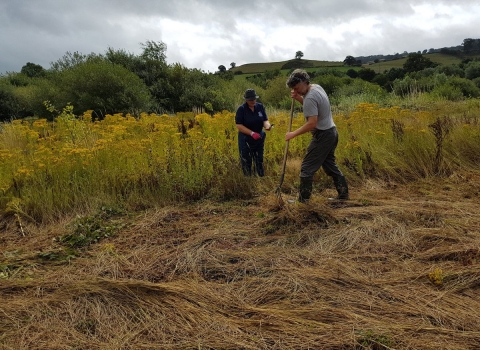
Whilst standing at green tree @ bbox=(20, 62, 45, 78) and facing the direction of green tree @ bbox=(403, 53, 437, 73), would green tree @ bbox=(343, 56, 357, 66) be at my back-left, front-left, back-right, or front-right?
front-left

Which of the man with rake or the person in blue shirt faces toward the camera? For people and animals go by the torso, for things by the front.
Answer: the person in blue shirt

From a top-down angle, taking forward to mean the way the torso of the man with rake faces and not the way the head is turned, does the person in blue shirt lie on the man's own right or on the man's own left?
on the man's own right

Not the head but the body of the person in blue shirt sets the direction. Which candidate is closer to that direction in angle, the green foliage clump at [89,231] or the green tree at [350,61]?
the green foliage clump

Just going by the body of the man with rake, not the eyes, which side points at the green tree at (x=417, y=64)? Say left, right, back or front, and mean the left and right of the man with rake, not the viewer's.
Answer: right

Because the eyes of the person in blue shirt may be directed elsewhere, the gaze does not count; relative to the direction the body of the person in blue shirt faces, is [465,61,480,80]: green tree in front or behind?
behind

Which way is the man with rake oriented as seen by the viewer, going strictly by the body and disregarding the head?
to the viewer's left

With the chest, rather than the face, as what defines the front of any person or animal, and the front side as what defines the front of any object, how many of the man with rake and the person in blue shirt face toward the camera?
1

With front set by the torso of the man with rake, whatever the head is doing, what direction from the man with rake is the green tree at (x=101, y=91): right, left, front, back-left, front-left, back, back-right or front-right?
front-right

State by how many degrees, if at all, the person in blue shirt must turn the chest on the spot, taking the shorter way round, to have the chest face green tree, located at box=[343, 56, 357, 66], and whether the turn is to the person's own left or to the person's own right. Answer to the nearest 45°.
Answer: approximately 180°

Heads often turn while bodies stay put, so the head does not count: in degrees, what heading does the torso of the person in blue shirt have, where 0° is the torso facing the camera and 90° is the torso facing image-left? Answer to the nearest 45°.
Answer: approximately 0°

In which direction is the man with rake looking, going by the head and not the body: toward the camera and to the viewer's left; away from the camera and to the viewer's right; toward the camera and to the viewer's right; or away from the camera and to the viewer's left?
toward the camera and to the viewer's left

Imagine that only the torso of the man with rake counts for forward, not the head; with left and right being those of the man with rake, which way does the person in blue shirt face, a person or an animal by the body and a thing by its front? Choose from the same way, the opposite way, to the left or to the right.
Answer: to the left
